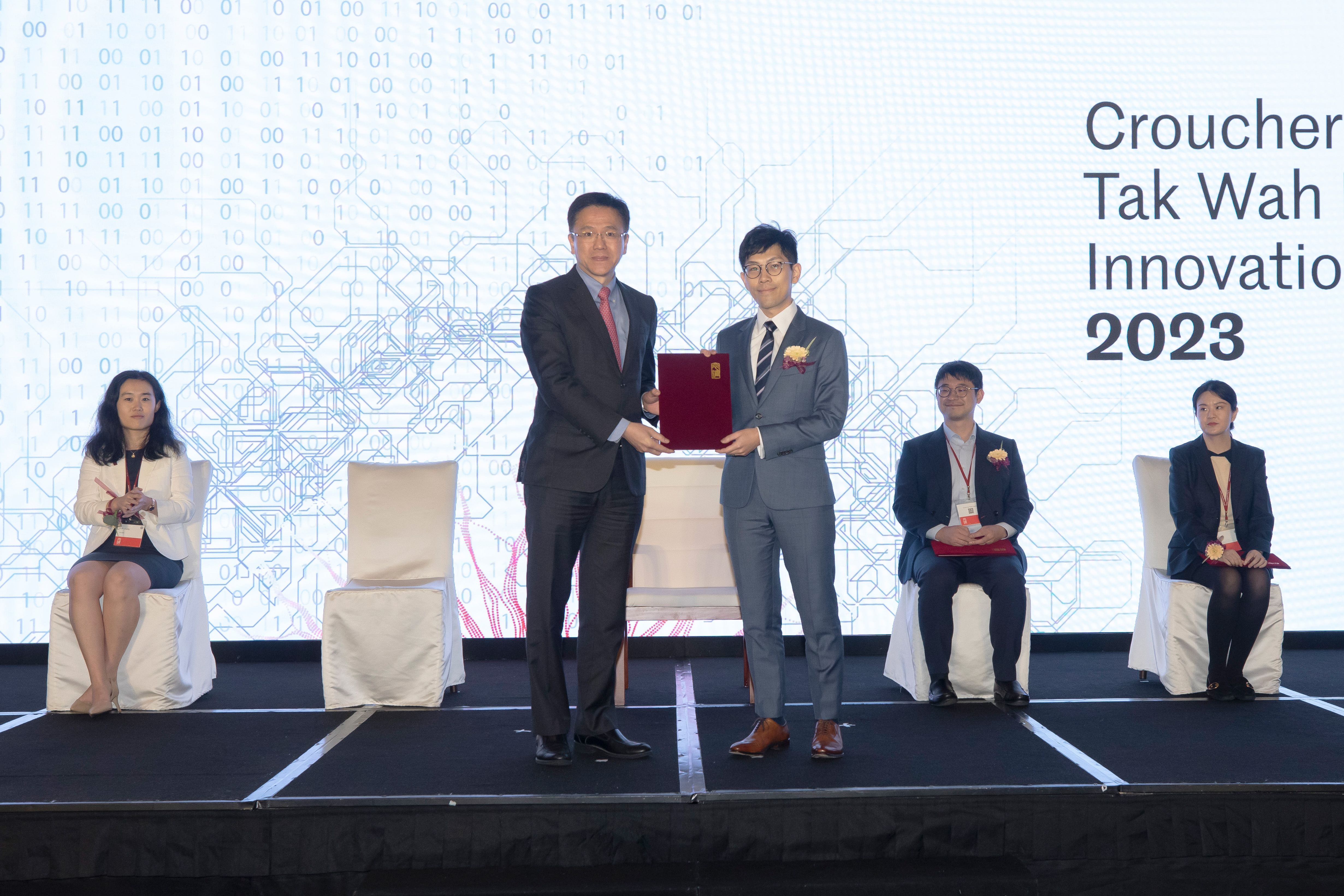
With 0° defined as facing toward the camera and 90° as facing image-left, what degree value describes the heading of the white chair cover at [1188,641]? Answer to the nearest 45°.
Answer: approximately 315°

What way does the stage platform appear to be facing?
toward the camera

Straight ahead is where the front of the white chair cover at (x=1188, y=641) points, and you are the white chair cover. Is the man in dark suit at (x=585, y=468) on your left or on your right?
on your right

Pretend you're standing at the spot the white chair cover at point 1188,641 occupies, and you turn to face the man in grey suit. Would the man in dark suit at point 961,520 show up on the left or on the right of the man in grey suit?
right

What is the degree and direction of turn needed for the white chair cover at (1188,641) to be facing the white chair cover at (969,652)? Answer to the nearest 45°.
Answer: approximately 90° to its right

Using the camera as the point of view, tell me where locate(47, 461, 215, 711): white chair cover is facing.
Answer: facing the viewer

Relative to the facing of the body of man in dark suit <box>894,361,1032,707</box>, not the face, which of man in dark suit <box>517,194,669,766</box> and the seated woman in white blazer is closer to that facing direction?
the man in dark suit

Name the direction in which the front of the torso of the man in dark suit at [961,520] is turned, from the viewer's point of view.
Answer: toward the camera

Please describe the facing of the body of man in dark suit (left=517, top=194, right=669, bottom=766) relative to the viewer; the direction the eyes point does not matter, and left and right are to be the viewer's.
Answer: facing the viewer and to the right of the viewer
